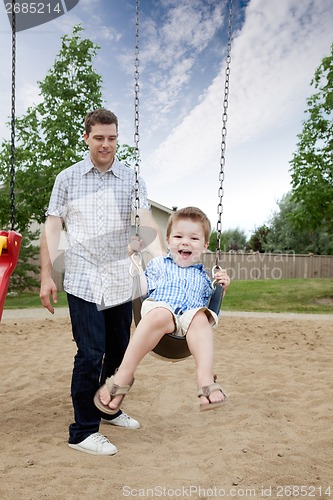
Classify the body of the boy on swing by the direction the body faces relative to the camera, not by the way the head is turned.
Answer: toward the camera

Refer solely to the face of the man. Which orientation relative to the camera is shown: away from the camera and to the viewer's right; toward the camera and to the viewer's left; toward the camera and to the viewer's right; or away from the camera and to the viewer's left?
toward the camera and to the viewer's right

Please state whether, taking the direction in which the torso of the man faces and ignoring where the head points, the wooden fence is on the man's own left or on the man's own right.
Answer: on the man's own left

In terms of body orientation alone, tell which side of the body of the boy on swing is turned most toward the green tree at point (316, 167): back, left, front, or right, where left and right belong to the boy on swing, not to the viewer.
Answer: back

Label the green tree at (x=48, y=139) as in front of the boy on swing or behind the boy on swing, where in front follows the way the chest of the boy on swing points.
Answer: behind

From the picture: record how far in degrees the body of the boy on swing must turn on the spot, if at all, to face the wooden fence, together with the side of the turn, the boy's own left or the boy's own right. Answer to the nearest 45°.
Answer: approximately 180°

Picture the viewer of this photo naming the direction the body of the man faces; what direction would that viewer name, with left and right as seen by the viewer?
facing the viewer and to the right of the viewer

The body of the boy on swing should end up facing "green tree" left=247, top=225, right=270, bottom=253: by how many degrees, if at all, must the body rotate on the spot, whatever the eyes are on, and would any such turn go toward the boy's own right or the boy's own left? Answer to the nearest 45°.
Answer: approximately 180°

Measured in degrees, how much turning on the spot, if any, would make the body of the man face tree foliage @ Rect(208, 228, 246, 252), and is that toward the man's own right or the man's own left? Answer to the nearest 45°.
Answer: approximately 135° to the man's own left

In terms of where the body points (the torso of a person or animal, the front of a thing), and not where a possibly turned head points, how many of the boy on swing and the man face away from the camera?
0

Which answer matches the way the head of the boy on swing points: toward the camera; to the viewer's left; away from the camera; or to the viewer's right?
toward the camera

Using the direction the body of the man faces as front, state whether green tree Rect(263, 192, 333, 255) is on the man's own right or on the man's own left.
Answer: on the man's own left

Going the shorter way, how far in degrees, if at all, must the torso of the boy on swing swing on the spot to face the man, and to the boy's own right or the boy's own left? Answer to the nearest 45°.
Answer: approximately 135° to the boy's own right
